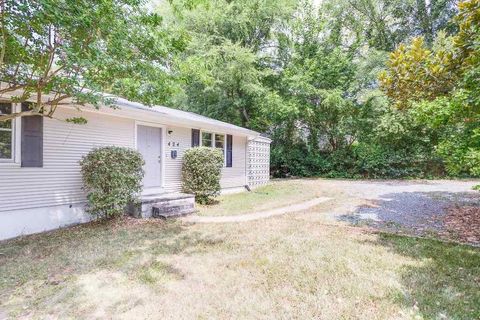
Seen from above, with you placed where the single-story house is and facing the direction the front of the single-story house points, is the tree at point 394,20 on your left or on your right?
on your left

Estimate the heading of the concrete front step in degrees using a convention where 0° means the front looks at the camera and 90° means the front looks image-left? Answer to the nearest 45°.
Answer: approximately 315°

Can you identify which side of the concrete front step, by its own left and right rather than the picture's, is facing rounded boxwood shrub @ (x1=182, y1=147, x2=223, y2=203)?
left

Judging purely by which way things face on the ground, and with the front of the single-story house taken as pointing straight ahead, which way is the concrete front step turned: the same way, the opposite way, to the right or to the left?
the same way

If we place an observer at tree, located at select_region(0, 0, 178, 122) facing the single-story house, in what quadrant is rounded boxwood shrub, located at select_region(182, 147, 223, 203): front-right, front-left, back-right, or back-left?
front-right

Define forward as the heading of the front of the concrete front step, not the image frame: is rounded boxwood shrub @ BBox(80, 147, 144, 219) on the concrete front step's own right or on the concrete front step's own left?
on the concrete front step's own right

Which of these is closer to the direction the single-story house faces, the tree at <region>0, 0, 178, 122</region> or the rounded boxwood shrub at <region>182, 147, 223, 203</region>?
the rounded boxwood shrub

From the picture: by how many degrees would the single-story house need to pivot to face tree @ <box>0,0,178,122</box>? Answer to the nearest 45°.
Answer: approximately 45° to its right

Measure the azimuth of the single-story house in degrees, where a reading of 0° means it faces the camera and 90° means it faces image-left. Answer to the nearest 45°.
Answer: approximately 315°
